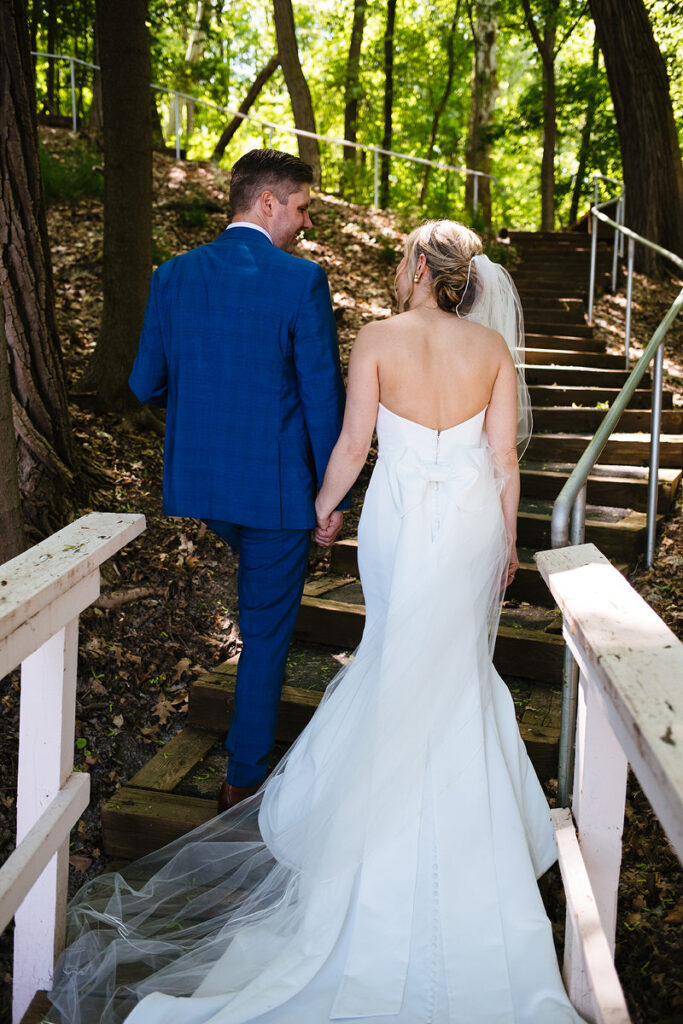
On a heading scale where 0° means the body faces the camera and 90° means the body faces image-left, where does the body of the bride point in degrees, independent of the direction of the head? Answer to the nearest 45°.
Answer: approximately 180°

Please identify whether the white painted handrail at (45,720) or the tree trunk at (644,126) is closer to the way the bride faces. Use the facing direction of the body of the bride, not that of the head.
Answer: the tree trunk

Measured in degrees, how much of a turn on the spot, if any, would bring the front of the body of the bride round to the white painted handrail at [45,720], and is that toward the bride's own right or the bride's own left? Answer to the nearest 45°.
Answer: approximately 135° to the bride's own left

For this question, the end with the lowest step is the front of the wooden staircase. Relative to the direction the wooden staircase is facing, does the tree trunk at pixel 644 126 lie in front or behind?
behind

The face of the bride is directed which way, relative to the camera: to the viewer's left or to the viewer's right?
to the viewer's left

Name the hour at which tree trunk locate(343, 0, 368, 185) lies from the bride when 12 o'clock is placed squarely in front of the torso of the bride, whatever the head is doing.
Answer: The tree trunk is roughly at 12 o'clock from the bride.

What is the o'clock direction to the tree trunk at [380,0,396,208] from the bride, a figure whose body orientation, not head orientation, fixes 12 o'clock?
The tree trunk is roughly at 12 o'clock from the bride.

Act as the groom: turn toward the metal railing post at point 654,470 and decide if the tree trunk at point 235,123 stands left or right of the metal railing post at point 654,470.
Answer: left

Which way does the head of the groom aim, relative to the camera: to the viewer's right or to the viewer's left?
to the viewer's right

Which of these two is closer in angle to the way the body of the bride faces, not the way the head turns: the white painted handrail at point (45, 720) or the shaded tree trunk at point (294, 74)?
the shaded tree trunk

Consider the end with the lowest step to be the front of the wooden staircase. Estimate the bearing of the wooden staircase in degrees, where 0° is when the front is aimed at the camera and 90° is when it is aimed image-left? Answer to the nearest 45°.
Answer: approximately 0°

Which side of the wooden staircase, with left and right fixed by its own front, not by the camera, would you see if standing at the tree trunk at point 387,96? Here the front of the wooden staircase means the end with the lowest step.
back
